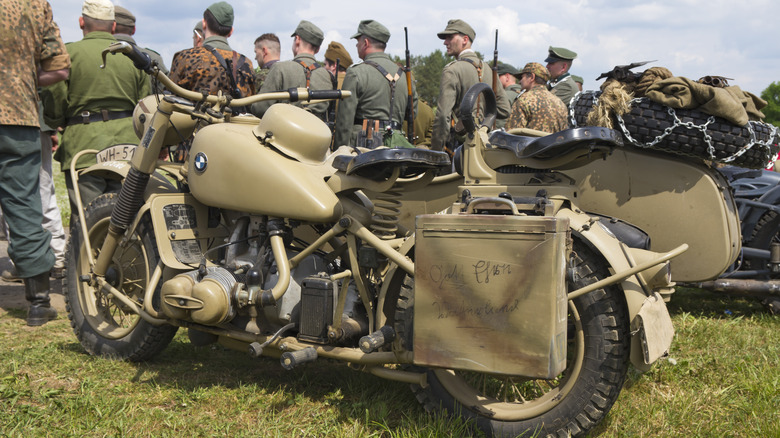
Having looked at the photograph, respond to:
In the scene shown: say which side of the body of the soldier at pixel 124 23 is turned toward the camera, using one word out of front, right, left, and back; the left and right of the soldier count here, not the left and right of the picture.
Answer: back

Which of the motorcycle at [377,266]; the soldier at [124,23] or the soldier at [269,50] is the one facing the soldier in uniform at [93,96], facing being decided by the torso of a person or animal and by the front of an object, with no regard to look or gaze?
the motorcycle

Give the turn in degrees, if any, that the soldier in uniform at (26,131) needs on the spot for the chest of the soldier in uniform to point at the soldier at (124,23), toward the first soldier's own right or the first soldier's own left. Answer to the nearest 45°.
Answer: approximately 45° to the first soldier's own right

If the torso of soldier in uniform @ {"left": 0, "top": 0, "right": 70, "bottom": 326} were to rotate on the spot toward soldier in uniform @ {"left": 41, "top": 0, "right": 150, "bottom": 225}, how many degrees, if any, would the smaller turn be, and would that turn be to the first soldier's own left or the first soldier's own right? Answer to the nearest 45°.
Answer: approximately 45° to the first soldier's own right

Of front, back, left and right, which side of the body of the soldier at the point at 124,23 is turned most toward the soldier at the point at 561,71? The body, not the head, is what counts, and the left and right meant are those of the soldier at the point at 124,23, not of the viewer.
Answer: right

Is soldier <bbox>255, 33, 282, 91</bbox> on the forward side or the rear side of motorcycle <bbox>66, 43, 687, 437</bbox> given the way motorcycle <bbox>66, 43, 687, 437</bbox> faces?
on the forward side

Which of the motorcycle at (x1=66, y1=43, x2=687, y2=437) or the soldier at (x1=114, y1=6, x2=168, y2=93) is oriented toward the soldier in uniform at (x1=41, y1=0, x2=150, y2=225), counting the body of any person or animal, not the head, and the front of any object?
the motorcycle

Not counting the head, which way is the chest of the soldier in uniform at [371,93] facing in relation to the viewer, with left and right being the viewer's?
facing away from the viewer and to the left of the viewer
